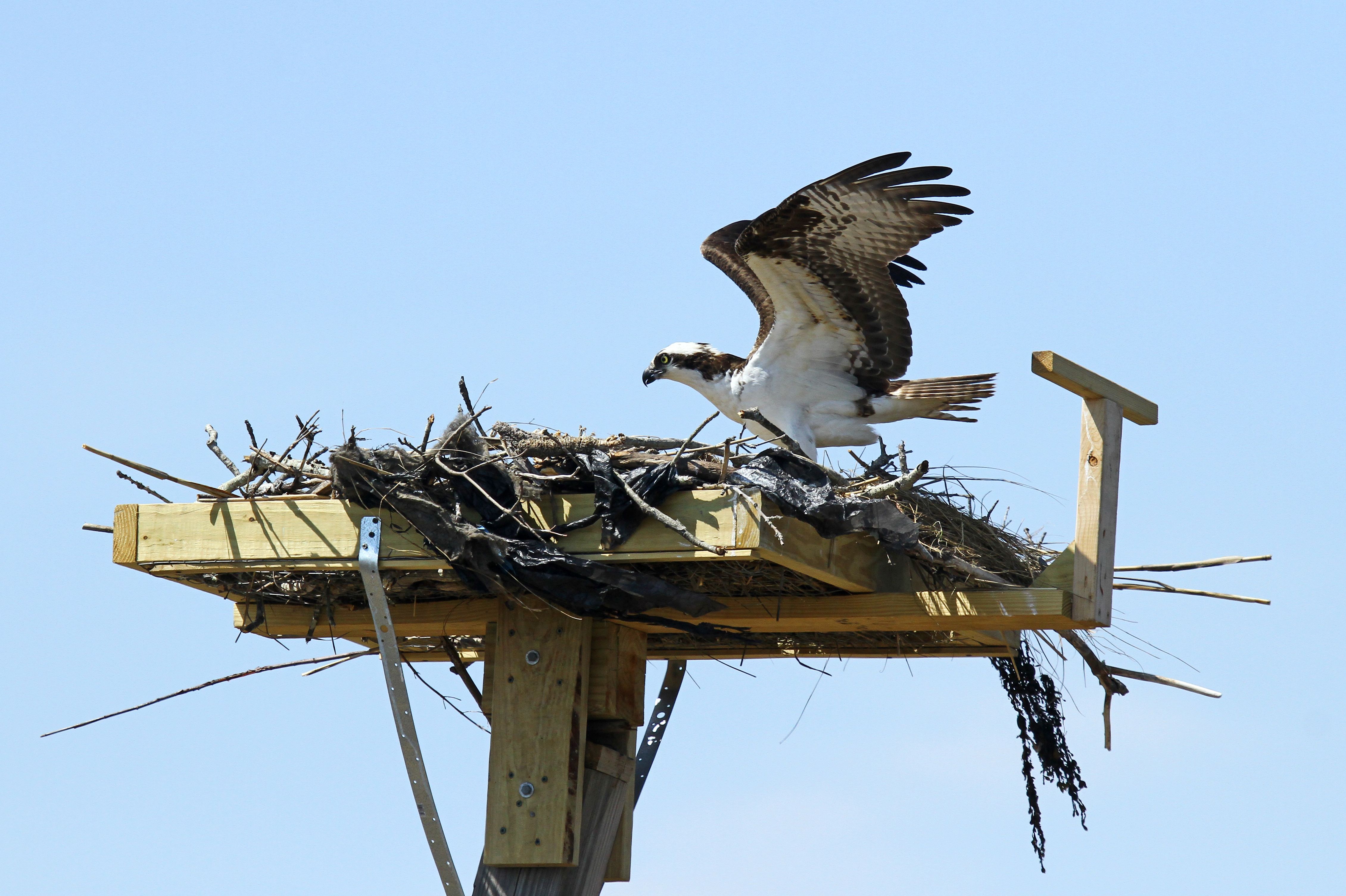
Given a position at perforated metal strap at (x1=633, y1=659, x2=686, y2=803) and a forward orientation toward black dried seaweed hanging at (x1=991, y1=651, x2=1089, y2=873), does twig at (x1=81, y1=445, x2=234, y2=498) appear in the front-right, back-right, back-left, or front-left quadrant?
back-right

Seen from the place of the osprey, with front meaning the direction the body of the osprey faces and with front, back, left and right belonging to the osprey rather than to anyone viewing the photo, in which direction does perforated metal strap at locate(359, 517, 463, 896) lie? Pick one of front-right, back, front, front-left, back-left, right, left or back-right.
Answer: front-left

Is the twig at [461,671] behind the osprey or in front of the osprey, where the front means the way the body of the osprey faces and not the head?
in front

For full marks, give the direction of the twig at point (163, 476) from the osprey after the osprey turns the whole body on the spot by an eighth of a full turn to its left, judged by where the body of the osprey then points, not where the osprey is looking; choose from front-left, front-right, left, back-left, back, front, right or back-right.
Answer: front

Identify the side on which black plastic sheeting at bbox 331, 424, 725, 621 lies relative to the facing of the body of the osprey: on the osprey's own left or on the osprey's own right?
on the osprey's own left

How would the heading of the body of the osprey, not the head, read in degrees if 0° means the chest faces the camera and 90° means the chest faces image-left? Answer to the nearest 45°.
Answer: approximately 90°
